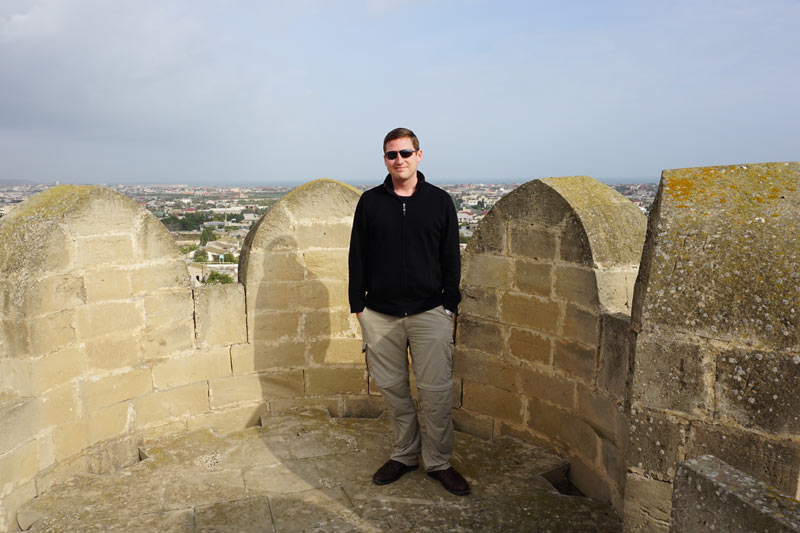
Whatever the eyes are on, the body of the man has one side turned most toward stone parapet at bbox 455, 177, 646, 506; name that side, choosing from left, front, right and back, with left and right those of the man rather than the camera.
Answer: left

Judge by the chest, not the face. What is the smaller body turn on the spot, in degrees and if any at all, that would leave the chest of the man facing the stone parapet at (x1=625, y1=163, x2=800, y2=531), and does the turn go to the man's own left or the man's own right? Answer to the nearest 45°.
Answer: approximately 45° to the man's own left

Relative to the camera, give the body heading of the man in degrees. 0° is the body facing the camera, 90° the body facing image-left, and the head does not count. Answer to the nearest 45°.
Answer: approximately 0°
